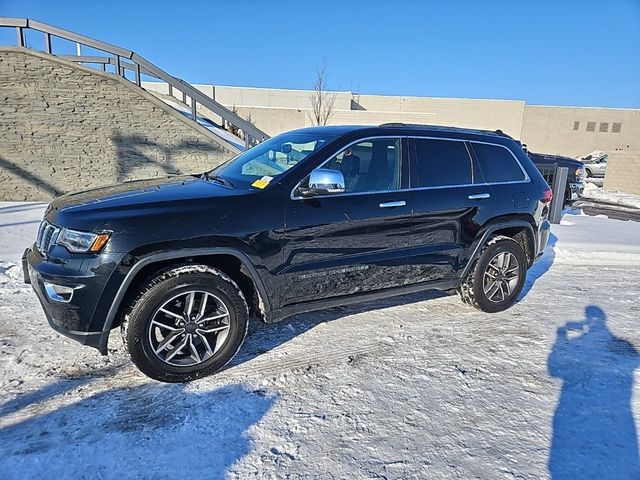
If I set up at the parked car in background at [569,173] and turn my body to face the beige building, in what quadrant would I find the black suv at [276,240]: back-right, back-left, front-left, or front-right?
back-left

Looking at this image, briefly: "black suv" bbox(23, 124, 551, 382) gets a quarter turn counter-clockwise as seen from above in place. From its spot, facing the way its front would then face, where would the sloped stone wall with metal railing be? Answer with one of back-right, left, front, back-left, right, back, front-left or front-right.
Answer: back

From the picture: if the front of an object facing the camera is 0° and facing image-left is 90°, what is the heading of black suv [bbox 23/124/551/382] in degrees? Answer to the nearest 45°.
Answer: approximately 45°

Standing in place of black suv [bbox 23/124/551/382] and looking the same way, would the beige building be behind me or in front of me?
behind

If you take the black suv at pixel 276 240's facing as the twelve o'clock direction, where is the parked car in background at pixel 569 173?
The parked car in background is roughly at 6 o'clock from the black suv.

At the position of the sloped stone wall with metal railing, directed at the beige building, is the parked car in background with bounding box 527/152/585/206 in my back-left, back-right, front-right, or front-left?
front-right
